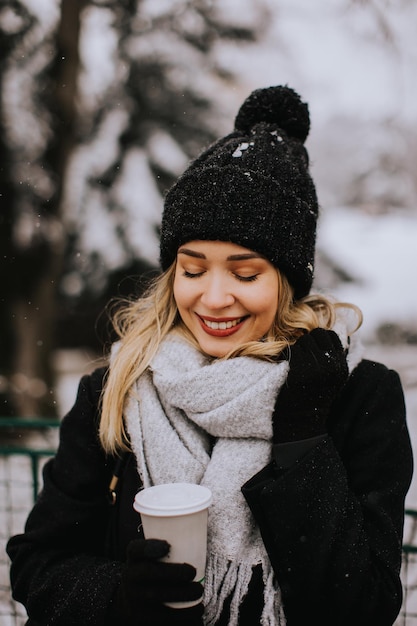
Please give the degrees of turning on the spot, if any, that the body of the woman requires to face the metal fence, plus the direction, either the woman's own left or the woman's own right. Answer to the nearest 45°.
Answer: approximately 135° to the woman's own right

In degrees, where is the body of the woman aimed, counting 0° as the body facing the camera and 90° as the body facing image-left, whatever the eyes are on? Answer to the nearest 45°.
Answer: approximately 0°

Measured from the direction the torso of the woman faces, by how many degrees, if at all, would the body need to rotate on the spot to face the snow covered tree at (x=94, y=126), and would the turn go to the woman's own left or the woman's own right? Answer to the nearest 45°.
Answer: approximately 180°
